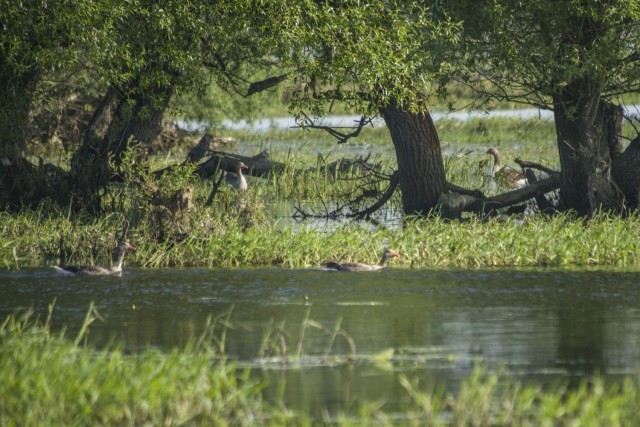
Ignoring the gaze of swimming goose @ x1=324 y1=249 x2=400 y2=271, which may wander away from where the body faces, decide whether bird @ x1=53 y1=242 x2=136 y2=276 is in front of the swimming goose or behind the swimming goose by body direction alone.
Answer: behind

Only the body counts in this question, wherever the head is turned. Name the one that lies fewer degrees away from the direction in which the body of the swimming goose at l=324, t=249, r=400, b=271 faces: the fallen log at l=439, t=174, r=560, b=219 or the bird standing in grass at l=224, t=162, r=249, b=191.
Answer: the fallen log

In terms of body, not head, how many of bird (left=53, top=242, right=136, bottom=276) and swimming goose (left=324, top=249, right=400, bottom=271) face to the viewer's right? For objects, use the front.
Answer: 2

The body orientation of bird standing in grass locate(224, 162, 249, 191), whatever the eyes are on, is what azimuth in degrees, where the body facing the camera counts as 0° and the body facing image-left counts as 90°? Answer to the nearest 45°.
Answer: approximately 315°

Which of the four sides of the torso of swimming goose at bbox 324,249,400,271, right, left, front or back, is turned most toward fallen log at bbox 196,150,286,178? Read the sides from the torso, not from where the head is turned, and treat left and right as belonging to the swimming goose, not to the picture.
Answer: left

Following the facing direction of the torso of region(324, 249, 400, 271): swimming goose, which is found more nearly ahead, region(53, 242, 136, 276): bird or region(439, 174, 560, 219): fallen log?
the fallen log

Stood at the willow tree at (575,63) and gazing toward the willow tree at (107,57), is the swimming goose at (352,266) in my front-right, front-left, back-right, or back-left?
front-left

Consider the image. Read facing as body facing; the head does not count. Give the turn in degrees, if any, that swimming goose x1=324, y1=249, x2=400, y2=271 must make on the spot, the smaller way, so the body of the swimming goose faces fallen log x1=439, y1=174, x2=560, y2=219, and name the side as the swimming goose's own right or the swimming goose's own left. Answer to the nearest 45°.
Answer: approximately 45° to the swimming goose's own left

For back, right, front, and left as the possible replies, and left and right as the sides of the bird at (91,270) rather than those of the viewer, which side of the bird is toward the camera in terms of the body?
right

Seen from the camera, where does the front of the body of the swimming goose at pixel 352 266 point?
to the viewer's right

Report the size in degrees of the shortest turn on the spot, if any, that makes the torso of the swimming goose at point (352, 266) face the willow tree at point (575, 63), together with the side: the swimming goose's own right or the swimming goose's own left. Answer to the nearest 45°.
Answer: approximately 45° to the swimming goose's own left
